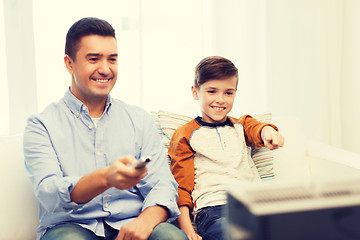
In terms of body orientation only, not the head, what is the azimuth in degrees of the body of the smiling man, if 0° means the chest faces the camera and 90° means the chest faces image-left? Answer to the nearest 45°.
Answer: approximately 315°

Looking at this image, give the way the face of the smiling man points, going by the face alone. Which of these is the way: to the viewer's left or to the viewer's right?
to the viewer's right
